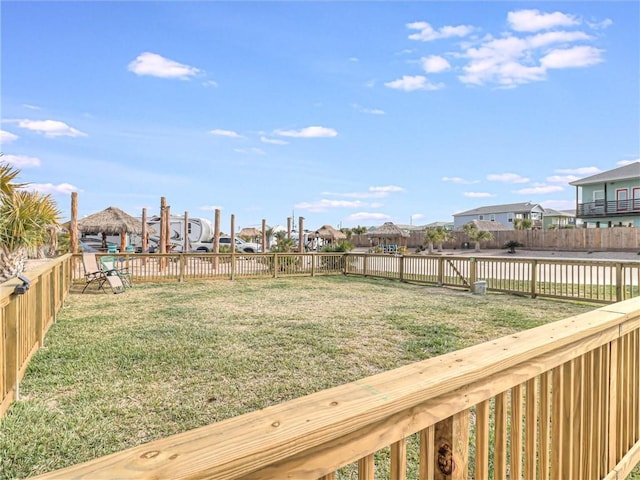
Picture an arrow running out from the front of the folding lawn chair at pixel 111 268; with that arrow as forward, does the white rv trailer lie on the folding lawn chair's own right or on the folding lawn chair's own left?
on the folding lawn chair's own left

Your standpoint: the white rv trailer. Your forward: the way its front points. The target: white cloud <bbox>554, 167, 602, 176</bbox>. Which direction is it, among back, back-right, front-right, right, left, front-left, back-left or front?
front-left

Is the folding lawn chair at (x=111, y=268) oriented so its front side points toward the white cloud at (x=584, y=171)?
no

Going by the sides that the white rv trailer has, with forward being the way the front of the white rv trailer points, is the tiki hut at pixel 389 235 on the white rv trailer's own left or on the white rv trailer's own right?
on the white rv trailer's own left

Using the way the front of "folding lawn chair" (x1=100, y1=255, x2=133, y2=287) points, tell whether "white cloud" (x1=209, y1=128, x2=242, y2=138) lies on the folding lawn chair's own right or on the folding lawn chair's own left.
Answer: on the folding lawn chair's own left

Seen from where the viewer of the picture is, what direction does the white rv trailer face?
facing the viewer and to the right of the viewer

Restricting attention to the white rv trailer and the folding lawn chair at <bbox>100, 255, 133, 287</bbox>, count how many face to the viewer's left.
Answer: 0

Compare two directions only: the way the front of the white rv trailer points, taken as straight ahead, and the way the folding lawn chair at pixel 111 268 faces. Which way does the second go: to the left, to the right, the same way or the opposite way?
the same way
